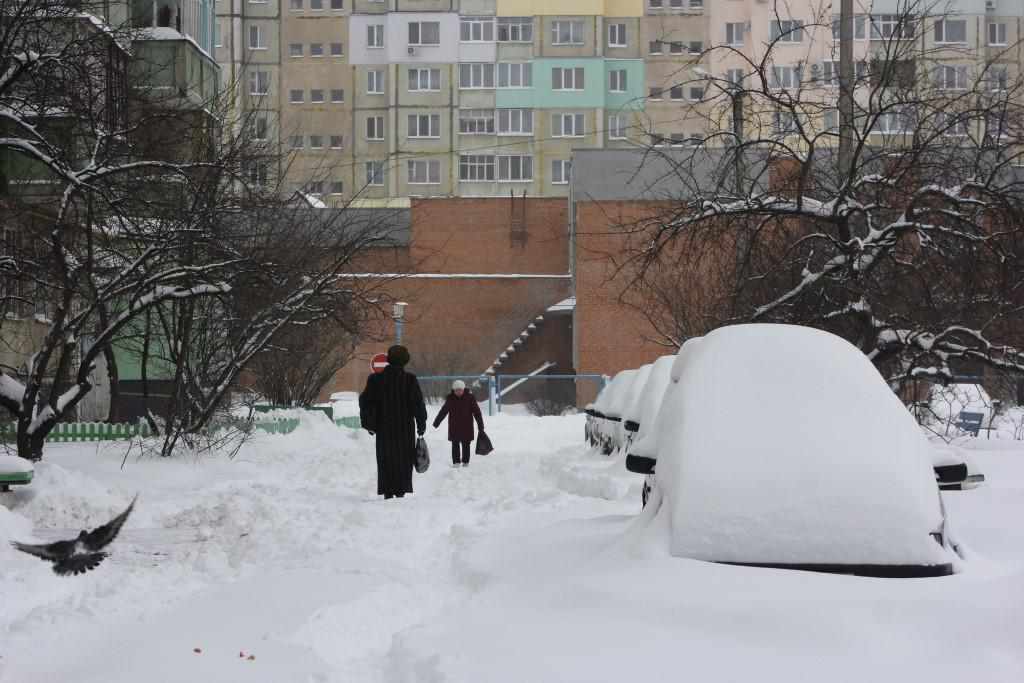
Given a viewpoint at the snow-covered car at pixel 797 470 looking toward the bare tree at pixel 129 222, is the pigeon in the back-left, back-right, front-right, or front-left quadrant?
front-left

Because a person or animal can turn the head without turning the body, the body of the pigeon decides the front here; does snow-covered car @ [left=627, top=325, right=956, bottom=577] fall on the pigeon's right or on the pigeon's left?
on the pigeon's right

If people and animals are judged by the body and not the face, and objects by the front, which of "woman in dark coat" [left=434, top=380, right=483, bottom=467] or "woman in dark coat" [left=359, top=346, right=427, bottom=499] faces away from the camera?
"woman in dark coat" [left=359, top=346, right=427, bottom=499]

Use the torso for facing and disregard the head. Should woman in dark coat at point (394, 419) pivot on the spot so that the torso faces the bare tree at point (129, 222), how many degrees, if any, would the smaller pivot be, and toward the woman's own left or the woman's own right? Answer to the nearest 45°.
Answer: approximately 45° to the woman's own left

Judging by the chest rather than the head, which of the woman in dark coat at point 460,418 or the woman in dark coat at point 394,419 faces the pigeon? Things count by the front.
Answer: the woman in dark coat at point 460,418

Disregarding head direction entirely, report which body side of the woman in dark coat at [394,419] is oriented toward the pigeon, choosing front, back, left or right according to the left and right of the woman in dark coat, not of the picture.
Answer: back

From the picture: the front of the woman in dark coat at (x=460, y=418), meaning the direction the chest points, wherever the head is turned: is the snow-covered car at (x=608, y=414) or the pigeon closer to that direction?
the pigeon

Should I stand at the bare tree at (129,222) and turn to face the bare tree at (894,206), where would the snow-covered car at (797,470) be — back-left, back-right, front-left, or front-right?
front-right

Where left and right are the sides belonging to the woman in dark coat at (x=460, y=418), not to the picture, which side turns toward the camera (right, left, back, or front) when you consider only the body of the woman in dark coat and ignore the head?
front

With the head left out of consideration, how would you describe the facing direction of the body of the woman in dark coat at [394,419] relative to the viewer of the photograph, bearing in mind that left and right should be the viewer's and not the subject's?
facing away from the viewer

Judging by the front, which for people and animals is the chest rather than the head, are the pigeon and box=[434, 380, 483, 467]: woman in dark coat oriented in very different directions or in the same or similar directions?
very different directions

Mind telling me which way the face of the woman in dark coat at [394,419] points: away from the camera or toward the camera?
away from the camera

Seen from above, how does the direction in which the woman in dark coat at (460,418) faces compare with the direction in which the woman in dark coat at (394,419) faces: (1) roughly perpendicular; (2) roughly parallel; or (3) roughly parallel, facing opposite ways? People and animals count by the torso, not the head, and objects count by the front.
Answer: roughly parallel, facing opposite ways
